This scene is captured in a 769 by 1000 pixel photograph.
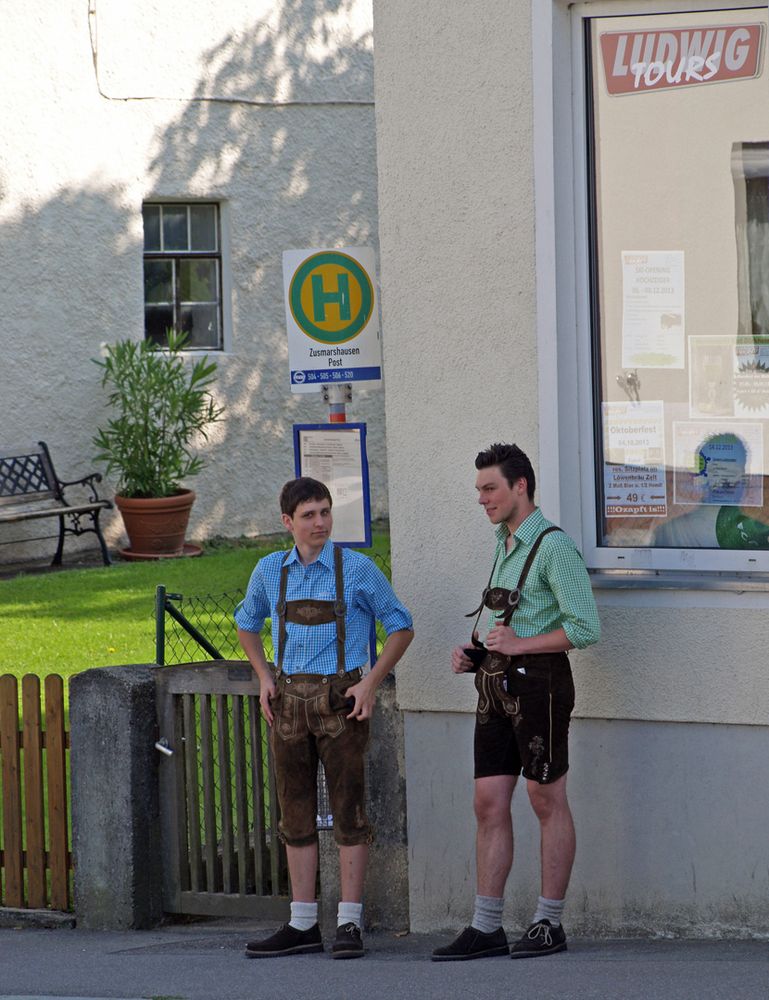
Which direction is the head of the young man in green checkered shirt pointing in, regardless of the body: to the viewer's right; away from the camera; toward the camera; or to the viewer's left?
to the viewer's left

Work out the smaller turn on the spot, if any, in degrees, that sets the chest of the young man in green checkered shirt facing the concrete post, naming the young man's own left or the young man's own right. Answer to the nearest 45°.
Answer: approximately 90° to the young man's own right

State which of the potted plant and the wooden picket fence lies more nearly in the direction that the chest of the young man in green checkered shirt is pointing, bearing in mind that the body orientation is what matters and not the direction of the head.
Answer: the wooden picket fence

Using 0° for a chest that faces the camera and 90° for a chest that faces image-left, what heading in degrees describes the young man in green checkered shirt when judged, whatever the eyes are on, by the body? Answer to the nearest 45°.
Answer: approximately 45°

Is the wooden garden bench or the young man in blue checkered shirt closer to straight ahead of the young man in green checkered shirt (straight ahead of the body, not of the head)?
the young man in blue checkered shirt

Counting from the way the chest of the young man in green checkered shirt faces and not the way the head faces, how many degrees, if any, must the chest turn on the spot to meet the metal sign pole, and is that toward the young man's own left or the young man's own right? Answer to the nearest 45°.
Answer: approximately 90° to the young man's own right

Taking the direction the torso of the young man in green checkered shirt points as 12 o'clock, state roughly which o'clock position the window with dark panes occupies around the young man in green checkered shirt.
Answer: The window with dark panes is roughly at 4 o'clock from the young man in green checkered shirt.

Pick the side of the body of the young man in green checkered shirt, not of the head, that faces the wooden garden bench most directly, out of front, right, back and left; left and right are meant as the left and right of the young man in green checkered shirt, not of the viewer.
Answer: right
